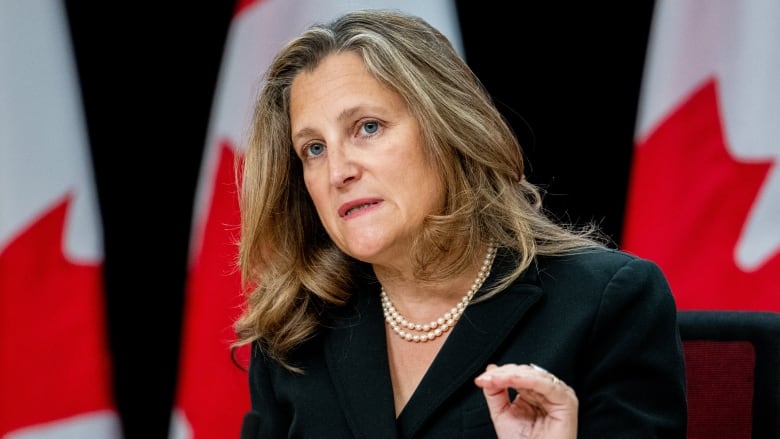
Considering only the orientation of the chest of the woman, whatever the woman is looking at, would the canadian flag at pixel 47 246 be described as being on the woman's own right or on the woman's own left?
on the woman's own right

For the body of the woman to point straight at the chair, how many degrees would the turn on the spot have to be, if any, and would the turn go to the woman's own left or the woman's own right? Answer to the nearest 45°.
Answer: approximately 135° to the woman's own left

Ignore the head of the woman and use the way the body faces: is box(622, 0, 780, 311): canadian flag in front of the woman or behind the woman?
behind

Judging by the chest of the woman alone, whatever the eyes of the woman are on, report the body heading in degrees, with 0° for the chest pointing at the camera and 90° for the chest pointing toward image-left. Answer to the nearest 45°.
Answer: approximately 45°

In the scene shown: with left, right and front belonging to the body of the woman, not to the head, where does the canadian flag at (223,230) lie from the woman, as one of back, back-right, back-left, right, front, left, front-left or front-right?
right

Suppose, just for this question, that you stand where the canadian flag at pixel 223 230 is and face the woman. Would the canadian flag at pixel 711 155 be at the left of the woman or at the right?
left

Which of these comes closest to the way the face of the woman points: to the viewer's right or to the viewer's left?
to the viewer's left

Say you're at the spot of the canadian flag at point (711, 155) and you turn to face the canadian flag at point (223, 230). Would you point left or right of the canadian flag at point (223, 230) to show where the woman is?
left

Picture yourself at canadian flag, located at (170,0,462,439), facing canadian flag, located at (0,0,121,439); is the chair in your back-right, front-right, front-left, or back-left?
back-left
